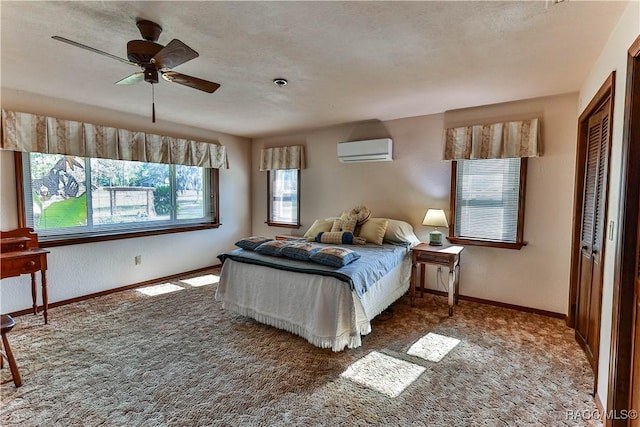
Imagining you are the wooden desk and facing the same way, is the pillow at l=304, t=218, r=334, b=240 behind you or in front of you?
in front

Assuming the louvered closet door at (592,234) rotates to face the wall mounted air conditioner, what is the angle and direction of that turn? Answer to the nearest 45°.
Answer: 0° — it already faces it

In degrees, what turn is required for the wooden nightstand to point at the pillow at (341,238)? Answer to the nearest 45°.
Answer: approximately 45° to its right

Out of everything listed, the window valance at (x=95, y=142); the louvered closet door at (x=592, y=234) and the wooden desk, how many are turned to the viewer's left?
1

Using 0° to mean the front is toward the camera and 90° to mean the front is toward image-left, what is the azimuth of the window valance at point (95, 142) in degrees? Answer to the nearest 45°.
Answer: approximately 315°

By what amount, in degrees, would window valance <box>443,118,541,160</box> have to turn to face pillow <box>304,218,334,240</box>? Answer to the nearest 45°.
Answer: approximately 45° to its right

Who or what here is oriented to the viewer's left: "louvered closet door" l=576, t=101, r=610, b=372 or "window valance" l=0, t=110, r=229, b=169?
the louvered closet door

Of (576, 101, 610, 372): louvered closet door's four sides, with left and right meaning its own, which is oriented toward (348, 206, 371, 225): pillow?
front

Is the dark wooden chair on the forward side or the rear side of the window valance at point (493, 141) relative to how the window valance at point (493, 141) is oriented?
on the forward side

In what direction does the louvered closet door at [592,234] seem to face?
to the viewer's left

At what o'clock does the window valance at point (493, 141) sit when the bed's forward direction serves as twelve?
The window valance is roughly at 7 o'clock from the bed.

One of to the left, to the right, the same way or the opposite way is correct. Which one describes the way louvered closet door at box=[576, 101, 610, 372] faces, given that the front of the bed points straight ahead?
to the right

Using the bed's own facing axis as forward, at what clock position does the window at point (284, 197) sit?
The window is roughly at 4 o'clock from the bed.

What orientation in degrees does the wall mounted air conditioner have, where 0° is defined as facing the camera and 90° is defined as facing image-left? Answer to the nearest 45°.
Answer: approximately 45°

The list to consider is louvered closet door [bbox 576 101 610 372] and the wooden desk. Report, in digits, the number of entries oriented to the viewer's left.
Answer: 1
